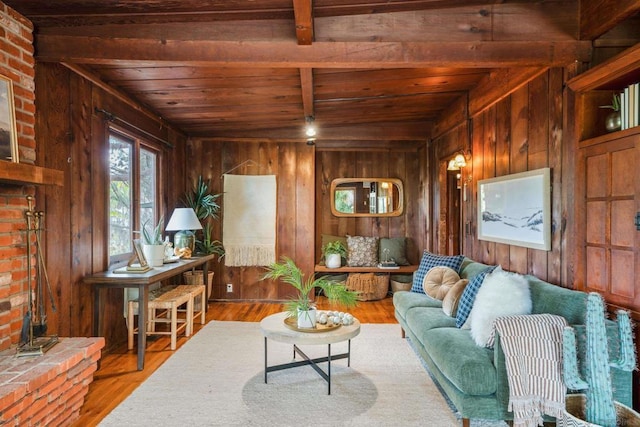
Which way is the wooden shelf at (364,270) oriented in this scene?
toward the camera

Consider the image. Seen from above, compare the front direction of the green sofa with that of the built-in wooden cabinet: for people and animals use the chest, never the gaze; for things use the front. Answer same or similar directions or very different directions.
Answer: same or similar directions

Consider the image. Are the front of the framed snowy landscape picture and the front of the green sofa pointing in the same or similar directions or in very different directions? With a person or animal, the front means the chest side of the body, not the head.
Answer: same or similar directions

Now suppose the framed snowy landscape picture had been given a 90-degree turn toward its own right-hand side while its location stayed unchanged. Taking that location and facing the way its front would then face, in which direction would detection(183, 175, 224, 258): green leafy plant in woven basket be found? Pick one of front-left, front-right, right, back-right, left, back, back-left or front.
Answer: front-left

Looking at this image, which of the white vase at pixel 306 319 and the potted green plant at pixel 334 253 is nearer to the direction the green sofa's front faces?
the white vase

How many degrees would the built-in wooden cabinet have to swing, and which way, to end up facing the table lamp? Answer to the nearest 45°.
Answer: approximately 45° to its right

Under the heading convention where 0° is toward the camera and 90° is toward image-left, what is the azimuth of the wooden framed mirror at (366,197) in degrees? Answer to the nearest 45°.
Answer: approximately 0°

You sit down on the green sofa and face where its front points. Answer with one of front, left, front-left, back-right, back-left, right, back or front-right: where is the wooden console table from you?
front-right

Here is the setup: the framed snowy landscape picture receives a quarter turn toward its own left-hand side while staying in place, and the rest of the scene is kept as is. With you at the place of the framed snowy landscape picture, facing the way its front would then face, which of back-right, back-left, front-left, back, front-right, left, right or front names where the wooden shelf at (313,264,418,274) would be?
back

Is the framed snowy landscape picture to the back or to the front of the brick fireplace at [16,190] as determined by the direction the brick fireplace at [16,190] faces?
to the front

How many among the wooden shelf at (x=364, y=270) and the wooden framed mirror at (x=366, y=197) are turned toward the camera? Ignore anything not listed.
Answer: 2

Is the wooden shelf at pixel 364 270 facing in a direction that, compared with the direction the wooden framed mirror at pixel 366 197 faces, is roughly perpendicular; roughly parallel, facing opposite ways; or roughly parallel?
roughly parallel

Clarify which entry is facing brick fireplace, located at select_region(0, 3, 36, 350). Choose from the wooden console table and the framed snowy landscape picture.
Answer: the framed snowy landscape picture

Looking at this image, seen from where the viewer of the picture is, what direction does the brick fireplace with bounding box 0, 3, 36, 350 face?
facing the viewer and to the right of the viewer

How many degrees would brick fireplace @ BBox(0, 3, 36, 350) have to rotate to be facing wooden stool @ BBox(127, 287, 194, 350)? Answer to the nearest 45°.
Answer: approximately 90° to its left

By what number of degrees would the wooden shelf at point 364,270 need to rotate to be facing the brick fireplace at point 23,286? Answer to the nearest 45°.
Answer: approximately 45° to its right

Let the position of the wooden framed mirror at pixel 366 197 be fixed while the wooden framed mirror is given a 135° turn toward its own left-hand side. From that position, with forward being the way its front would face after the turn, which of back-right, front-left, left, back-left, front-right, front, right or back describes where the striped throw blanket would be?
back-right

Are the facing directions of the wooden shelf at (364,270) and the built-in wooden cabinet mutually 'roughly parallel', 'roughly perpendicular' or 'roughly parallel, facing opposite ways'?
roughly perpendicular
